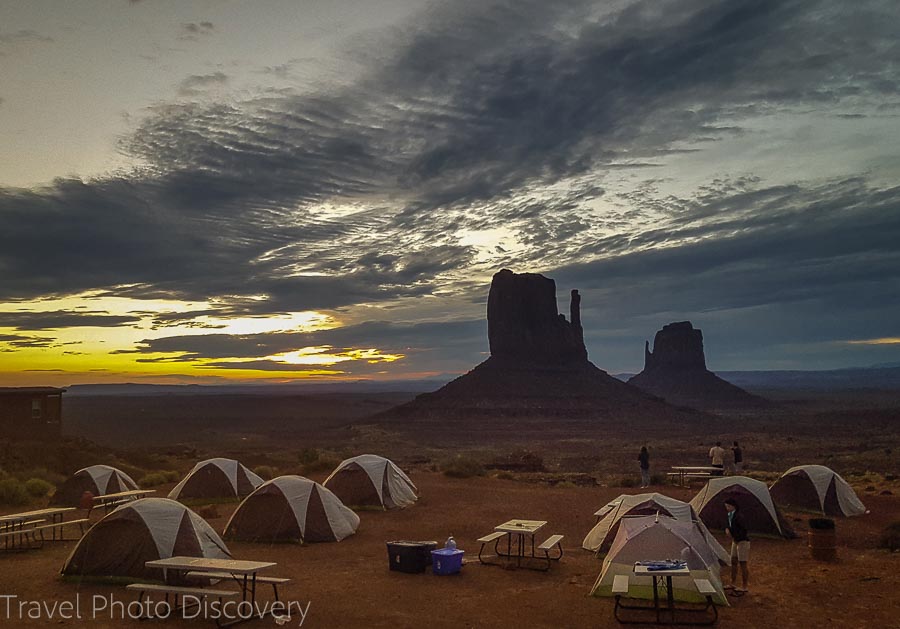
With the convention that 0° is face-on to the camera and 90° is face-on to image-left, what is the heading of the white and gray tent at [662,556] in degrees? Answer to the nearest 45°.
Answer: approximately 0°

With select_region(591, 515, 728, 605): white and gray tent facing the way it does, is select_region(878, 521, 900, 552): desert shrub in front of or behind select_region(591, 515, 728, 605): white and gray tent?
behind

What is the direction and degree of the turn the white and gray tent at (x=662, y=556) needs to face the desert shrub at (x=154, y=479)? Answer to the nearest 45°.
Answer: approximately 135° to its right

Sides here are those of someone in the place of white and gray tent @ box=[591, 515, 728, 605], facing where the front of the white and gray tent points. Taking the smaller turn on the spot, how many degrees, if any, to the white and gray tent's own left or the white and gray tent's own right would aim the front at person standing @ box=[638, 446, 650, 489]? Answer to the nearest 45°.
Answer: approximately 180°

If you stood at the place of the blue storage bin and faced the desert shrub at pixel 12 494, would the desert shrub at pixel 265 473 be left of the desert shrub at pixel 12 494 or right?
right

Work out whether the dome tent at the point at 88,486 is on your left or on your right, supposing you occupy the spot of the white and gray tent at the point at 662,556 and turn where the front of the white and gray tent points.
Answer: on your right

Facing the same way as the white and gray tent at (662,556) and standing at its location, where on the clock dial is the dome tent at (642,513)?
The dome tent is roughly at 6 o'clock from the white and gray tent.

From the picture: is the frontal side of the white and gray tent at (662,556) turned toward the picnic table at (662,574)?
yes

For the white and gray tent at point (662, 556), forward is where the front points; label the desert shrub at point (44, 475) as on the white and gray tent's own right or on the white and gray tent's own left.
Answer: on the white and gray tent's own right

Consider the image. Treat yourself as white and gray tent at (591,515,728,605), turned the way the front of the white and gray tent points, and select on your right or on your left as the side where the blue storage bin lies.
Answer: on your right
